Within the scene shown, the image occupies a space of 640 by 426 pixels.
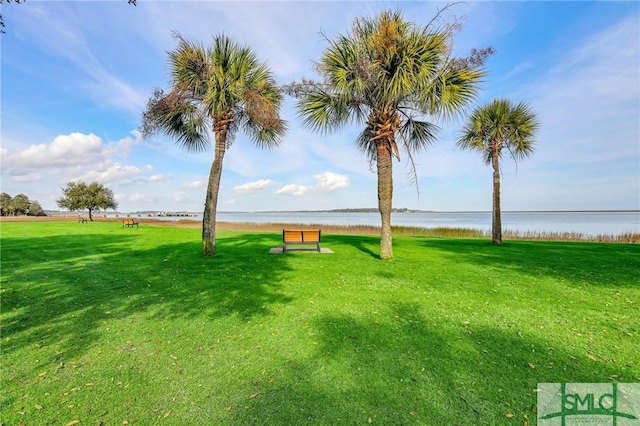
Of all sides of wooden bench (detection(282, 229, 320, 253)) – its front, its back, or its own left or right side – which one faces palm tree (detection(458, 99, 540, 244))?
right

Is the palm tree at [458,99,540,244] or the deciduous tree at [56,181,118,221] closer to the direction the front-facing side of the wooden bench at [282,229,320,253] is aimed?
the deciduous tree

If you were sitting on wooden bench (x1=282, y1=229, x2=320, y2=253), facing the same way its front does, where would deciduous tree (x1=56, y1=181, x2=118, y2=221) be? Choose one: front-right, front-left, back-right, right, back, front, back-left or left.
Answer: front-left

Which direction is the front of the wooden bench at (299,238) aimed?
away from the camera

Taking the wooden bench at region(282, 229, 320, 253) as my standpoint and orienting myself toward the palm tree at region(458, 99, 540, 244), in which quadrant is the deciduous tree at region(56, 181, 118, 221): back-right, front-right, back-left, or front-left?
back-left
